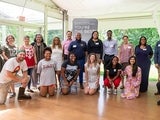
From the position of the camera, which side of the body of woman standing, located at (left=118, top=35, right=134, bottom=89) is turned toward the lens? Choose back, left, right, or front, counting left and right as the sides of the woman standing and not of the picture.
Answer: front

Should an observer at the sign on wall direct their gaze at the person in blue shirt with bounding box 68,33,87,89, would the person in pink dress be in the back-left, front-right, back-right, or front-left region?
front-left

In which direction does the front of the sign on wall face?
toward the camera

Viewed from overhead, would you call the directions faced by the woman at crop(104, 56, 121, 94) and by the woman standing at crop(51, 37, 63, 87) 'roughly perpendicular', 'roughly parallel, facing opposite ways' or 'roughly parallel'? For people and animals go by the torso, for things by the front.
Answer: roughly parallel

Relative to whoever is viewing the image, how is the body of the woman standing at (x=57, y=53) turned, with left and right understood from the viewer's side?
facing the viewer

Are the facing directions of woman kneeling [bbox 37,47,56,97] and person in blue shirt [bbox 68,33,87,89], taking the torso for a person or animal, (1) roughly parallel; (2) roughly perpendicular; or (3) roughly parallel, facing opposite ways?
roughly parallel

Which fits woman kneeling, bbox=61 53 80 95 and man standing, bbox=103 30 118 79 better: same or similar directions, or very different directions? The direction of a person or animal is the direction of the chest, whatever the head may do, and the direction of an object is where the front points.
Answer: same or similar directions

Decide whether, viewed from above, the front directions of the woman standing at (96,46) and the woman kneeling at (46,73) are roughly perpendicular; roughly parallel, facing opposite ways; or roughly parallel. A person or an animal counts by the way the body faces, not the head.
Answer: roughly parallel

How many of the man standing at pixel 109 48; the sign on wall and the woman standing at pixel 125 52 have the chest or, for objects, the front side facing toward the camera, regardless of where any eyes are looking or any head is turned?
3

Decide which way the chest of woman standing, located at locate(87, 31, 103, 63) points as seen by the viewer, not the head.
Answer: toward the camera
